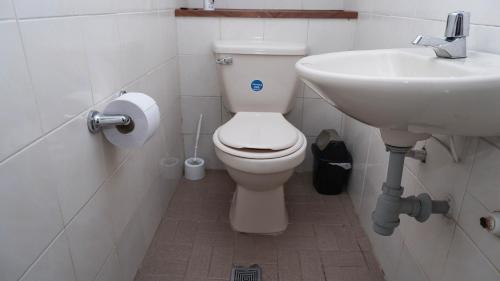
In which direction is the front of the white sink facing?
to the viewer's left

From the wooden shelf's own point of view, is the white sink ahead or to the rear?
ahead

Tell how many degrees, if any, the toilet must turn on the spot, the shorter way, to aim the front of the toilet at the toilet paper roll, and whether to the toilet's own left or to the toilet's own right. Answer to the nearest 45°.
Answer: approximately 45° to the toilet's own right

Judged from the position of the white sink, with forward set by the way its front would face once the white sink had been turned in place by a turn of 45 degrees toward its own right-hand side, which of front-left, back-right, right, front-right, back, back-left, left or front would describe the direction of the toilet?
front

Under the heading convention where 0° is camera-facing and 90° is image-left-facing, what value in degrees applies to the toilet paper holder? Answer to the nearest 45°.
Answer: approximately 270°

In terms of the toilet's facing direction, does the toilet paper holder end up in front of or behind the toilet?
in front

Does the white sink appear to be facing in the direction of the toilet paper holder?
yes

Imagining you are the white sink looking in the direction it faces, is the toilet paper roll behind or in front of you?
in front

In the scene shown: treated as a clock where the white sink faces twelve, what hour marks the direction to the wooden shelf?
The wooden shelf is roughly at 2 o'clock from the white sink.

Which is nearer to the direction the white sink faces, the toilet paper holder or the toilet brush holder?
the toilet paper holder

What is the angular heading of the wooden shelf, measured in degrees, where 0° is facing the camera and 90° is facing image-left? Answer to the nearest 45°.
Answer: approximately 0°

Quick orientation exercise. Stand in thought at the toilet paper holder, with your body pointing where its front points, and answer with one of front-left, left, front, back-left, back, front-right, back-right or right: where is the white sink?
front-right

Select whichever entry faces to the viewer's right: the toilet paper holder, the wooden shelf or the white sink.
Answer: the toilet paper holder
